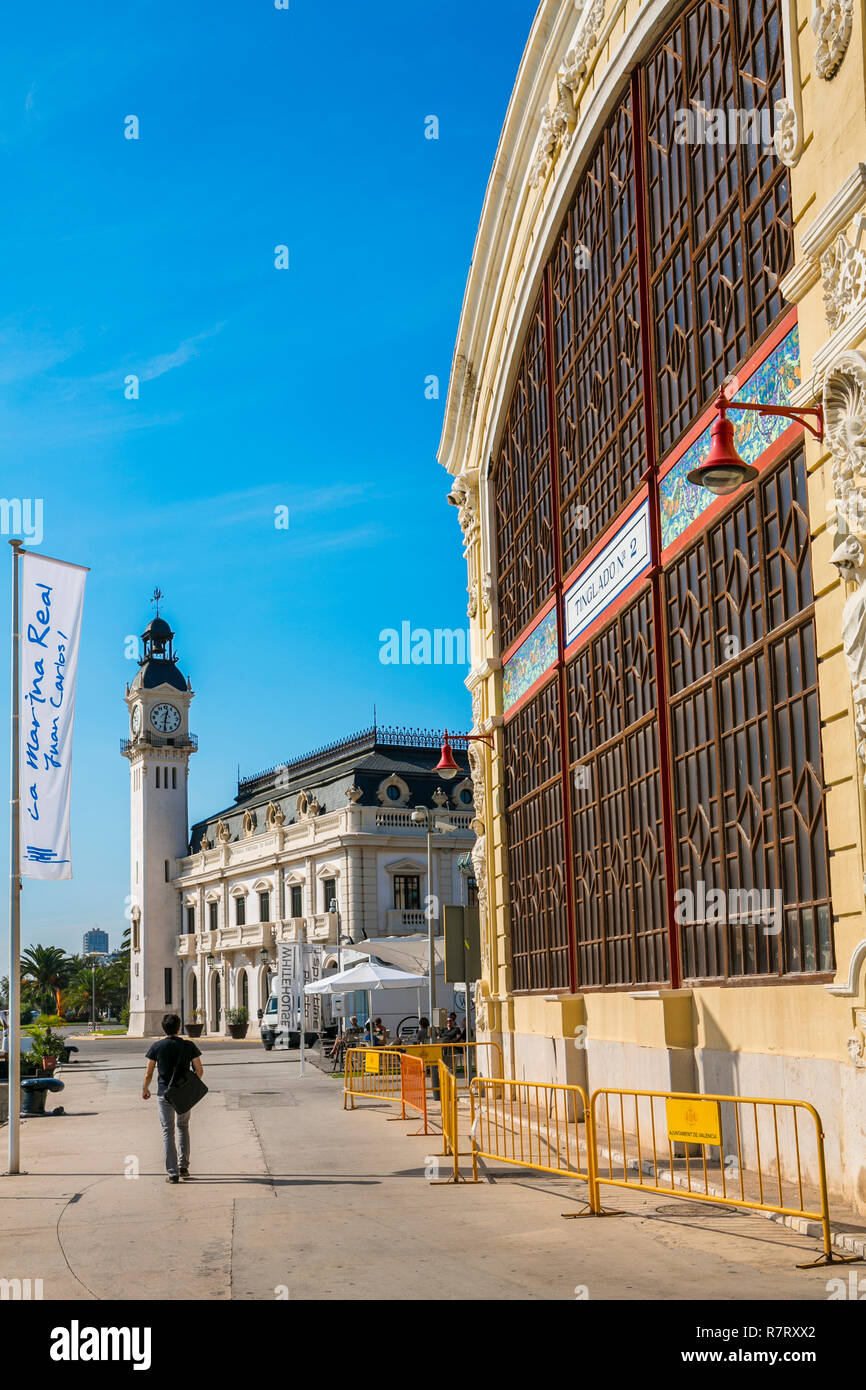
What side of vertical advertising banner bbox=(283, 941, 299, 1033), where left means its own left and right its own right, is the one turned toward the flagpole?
front

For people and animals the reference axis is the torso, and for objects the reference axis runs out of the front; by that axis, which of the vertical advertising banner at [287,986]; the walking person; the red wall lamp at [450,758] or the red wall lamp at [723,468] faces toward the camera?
the vertical advertising banner

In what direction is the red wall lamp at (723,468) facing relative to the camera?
to the viewer's left

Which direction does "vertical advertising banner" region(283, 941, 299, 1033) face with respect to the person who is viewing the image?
facing the viewer

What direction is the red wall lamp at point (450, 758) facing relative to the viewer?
to the viewer's left

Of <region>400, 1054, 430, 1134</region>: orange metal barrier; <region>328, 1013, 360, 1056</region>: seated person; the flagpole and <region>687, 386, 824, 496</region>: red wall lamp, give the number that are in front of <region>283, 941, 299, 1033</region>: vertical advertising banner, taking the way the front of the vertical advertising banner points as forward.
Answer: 3

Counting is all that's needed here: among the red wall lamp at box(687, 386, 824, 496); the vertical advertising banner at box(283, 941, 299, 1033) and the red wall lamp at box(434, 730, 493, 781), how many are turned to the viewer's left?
2

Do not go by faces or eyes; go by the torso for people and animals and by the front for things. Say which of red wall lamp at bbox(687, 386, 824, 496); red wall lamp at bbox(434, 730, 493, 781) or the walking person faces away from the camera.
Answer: the walking person

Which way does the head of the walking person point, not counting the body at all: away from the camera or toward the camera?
away from the camera

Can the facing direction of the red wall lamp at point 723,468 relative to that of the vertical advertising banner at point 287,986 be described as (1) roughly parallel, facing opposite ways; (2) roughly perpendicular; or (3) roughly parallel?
roughly perpendicular

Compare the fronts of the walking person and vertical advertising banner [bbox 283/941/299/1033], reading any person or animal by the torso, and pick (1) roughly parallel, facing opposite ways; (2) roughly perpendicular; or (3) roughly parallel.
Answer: roughly parallel, facing opposite ways

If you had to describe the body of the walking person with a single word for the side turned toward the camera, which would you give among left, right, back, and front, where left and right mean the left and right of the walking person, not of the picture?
back

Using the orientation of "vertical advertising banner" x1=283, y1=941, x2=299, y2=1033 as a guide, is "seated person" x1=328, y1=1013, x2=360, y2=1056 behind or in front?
behind

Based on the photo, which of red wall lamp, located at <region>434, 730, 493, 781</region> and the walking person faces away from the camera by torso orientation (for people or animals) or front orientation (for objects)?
the walking person
